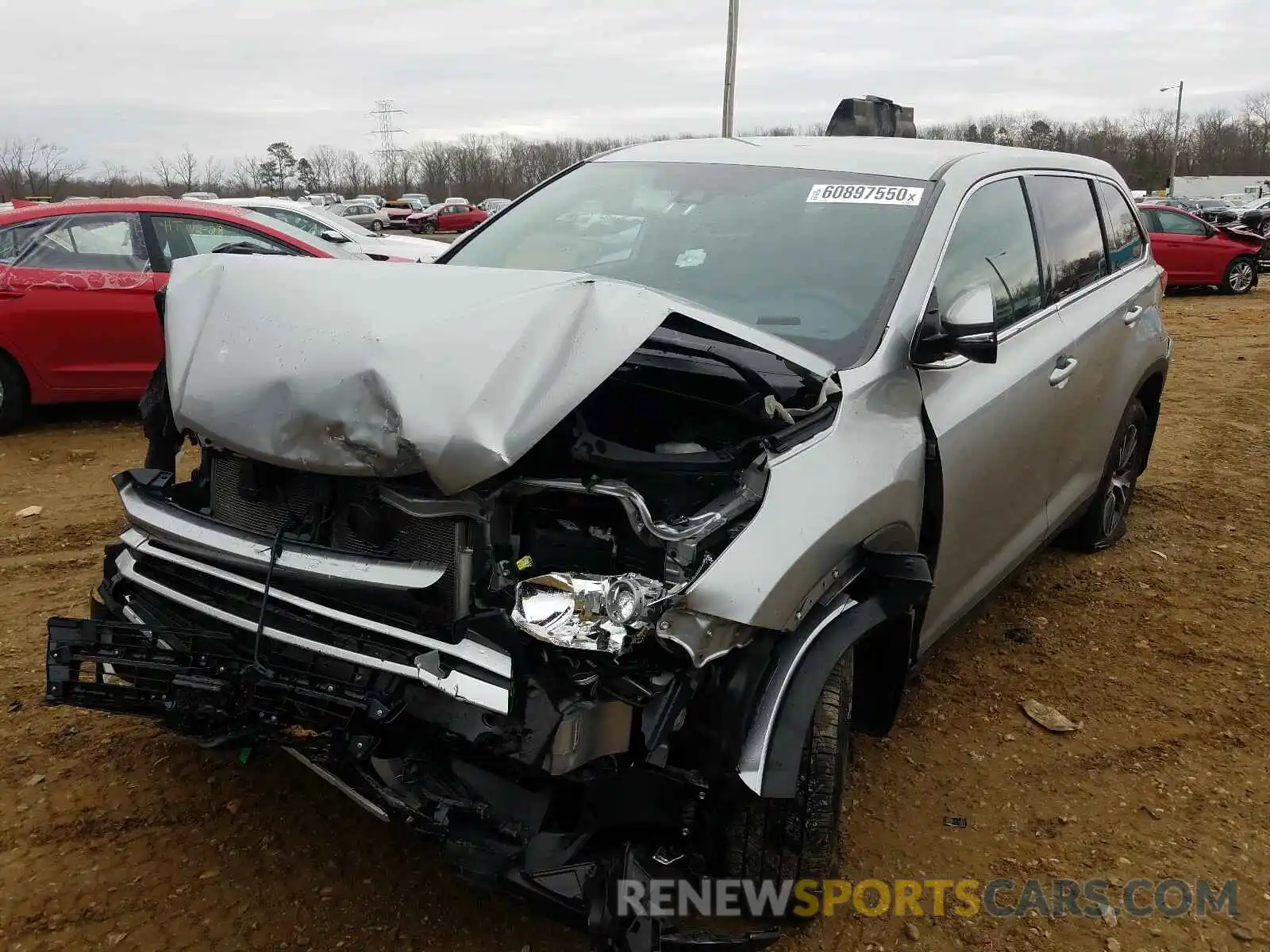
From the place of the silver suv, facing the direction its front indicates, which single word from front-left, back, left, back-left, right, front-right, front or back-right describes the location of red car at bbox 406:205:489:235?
back-right

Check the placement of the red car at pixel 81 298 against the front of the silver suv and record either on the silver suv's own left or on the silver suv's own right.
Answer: on the silver suv's own right

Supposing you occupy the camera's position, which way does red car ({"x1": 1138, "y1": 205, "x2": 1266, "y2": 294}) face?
facing to the right of the viewer

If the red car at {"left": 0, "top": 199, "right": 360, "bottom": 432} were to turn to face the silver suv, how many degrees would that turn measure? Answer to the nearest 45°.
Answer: approximately 90° to its right

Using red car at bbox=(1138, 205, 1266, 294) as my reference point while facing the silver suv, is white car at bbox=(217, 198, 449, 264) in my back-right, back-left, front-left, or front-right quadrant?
front-right

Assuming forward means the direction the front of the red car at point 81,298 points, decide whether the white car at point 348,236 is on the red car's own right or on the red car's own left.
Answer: on the red car's own left

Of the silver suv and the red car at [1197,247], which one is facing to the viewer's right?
the red car

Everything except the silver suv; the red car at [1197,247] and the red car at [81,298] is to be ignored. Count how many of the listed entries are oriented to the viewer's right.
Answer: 2

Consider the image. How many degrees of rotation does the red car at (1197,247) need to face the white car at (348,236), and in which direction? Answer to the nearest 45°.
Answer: approximately 135° to its right

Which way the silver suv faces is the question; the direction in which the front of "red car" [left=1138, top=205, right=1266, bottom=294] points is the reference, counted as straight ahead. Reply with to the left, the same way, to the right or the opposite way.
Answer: to the right

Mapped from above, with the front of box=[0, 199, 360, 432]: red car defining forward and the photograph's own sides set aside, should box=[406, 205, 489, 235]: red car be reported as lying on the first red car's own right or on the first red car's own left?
on the first red car's own left

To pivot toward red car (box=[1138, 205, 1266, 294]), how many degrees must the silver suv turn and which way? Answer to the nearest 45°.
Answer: approximately 180°

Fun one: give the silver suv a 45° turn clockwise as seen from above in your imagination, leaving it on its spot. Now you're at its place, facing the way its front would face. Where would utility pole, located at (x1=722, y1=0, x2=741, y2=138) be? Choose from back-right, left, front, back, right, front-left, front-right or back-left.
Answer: right

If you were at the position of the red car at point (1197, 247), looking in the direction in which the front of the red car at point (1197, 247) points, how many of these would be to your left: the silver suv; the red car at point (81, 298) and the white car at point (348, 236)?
0
